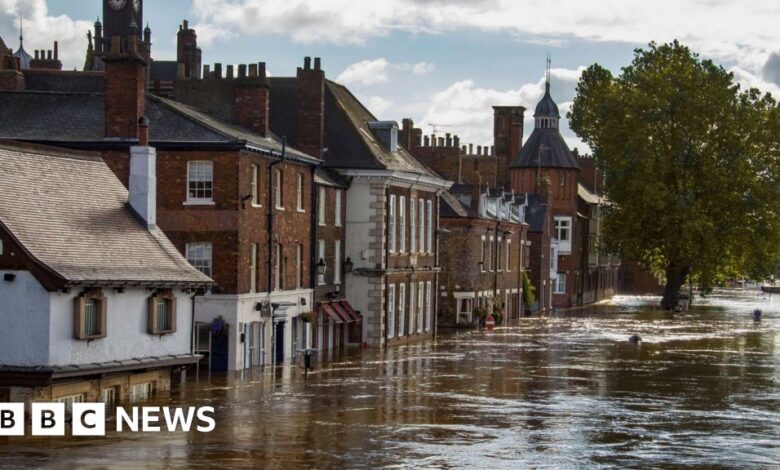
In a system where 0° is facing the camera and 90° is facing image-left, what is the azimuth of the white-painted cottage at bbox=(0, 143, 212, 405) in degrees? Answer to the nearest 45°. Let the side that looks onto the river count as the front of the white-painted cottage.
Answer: approximately 315°
